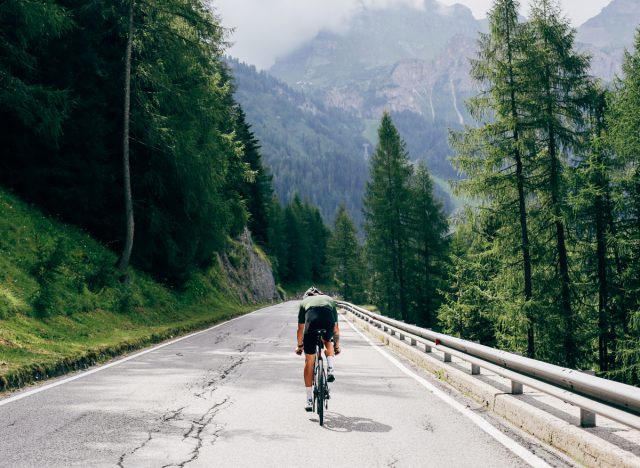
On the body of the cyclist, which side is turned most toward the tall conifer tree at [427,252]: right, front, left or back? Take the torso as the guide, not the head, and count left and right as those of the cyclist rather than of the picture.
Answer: front

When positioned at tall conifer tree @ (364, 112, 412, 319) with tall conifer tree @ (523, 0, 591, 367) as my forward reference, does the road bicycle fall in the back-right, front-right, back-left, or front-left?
front-right

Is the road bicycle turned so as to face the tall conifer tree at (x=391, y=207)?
yes

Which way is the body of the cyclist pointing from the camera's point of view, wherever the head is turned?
away from the camera

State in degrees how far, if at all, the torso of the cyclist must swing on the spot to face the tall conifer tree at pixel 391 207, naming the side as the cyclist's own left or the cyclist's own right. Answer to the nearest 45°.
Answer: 0° — they already face it

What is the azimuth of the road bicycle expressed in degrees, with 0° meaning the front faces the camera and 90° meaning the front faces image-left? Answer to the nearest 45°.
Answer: approximately 180°

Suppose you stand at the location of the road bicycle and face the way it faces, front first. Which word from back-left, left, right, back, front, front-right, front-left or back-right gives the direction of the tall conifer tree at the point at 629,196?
front-right
